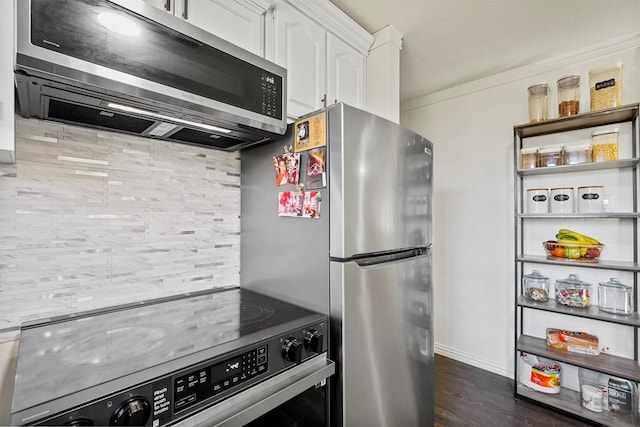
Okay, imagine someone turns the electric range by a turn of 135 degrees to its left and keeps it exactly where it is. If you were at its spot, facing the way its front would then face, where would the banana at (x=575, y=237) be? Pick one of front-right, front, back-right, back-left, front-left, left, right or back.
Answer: right

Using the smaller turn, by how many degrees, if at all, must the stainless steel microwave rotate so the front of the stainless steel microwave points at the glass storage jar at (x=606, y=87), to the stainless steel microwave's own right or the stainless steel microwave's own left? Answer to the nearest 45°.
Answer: approximately 45° to the stainless steel microwave's own left

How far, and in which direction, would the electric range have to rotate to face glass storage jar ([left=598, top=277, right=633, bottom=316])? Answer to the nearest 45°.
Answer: approximately 45° to its left

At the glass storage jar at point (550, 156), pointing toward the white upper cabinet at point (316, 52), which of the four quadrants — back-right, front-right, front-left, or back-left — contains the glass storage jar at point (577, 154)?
back-left

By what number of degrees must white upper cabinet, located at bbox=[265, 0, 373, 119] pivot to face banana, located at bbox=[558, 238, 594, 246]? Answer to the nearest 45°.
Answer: approximately 45° to its left

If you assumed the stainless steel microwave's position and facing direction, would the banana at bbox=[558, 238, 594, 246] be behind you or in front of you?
in front

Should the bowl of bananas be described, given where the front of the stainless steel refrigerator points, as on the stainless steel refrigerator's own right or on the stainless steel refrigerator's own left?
on the stainless steel refrigerator's own left

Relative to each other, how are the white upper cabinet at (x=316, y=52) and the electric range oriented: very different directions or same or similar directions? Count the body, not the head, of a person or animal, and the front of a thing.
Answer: same or similar directions

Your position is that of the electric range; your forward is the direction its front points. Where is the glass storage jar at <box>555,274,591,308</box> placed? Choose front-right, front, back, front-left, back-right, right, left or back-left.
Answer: front-left

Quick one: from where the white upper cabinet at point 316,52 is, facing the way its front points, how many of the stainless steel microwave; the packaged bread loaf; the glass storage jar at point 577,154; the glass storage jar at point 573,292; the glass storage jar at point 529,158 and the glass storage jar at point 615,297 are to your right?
1

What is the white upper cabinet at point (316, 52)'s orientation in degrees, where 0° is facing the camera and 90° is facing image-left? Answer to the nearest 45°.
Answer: approximately 315°

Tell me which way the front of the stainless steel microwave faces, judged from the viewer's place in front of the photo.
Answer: facing the viewer and to the right of the viewer

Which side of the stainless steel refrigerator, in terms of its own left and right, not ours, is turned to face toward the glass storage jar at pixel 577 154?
left

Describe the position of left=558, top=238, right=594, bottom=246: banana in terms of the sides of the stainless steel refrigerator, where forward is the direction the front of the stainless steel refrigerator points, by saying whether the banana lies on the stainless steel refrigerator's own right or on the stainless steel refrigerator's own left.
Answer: on the stainless steel refrigerator's own left

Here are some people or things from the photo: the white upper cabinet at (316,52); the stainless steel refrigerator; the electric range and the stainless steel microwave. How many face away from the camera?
0

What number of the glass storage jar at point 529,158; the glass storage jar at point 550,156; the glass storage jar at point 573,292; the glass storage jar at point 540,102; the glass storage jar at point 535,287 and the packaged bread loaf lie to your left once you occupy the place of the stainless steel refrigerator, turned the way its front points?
6
